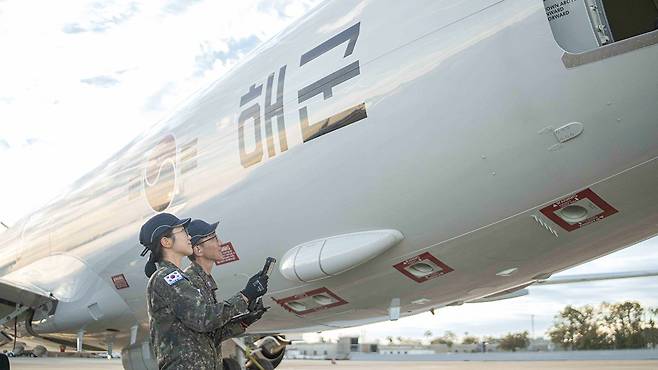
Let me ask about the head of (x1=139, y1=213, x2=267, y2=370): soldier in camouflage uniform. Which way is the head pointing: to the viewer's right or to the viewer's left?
to the viewer's right

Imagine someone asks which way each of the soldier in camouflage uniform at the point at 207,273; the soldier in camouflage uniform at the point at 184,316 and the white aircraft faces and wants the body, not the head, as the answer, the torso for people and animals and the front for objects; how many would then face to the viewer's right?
2

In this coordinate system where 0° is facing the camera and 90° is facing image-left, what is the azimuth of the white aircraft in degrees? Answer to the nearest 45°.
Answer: approximately 135°

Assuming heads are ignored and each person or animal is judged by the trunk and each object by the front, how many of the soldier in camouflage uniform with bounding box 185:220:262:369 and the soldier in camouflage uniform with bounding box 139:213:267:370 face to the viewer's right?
2

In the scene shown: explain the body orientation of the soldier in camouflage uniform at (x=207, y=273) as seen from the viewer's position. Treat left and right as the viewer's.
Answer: facing to the right of the viewer

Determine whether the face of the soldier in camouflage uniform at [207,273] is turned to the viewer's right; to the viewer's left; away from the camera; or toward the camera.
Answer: to the viewer's right

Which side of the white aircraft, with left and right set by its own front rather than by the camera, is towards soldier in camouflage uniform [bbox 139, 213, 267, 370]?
left

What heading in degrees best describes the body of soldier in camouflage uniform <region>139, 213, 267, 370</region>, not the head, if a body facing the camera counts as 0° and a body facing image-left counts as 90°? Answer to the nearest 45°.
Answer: approximately 270°
